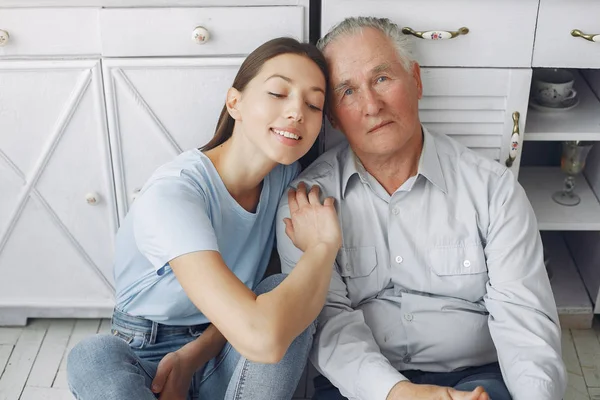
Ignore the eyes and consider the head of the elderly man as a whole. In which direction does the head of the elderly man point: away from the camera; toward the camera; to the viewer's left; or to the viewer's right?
toward the camera

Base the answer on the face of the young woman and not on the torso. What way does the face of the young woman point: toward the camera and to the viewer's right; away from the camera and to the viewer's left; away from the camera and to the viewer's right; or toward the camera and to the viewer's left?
toward the camera and to the viewer's right

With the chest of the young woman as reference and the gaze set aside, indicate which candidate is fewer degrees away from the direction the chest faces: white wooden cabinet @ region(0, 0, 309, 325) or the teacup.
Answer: the teacup

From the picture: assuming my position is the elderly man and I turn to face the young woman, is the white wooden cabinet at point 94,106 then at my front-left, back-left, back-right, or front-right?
front-right

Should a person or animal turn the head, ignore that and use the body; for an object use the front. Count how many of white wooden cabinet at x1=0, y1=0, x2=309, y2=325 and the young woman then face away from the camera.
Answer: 0

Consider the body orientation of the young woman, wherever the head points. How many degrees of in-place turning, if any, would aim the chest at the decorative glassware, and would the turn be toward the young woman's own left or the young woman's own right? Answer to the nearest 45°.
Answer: approximately 90° to the young woman's own left

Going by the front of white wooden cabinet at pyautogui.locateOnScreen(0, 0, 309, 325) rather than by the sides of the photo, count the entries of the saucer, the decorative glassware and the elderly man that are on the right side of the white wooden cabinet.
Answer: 0

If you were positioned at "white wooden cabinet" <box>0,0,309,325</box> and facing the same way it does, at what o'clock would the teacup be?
The teacup is roughly at 9 o'clock from the white wooden cabinet.

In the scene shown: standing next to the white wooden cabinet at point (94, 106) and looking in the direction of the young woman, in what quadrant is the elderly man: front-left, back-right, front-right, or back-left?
front-left

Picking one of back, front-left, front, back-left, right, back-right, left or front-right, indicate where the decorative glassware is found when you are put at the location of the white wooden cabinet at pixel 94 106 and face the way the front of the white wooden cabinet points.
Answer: left

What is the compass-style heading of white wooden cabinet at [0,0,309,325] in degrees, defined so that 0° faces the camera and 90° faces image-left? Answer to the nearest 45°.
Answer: approximately 0°

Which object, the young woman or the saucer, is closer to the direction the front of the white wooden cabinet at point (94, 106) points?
the young woman

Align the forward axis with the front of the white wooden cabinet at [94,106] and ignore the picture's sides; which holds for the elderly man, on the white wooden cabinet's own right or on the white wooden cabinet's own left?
on the white wooden cabinet's own left

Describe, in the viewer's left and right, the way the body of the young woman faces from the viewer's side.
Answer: facing the viewer and to the right of the viewer

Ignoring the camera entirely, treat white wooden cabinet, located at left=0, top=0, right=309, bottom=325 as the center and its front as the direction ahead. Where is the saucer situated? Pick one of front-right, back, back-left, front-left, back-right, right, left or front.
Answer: left

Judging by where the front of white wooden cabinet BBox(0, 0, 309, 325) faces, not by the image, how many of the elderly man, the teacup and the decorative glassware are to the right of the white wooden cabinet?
0
